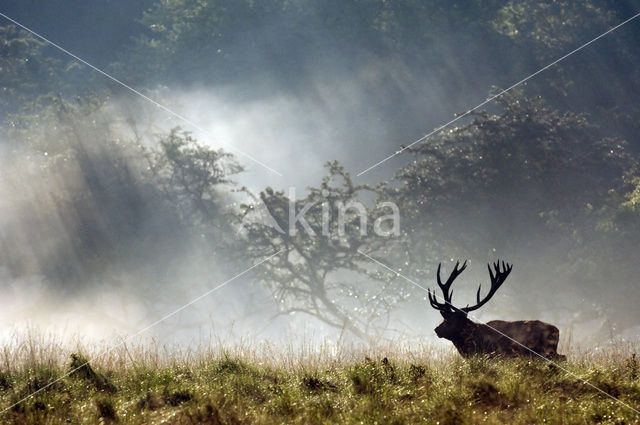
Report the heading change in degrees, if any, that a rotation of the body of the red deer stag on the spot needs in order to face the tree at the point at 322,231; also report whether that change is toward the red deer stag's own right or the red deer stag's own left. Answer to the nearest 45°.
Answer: approximately 90° to the red deer stag's own right

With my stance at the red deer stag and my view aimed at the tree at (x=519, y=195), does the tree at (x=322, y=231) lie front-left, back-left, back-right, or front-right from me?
front-left

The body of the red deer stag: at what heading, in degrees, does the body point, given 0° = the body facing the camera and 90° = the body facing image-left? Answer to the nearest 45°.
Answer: approximately 90°

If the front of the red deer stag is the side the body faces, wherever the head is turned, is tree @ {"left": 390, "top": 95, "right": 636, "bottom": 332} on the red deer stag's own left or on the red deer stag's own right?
on the red deer stag's own right
